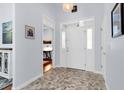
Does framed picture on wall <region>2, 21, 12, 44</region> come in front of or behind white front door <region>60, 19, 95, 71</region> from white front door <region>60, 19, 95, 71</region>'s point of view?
in front

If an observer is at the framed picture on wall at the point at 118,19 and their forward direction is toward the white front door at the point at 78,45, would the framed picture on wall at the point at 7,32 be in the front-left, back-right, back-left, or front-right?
front-left

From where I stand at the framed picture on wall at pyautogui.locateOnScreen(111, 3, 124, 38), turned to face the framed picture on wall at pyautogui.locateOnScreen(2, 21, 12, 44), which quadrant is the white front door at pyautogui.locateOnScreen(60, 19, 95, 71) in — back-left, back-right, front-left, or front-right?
front-right

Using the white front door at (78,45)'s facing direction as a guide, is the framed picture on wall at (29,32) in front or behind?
in front

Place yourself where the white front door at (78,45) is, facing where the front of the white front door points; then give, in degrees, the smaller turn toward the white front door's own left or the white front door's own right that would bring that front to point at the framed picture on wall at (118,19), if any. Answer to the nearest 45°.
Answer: approximately 45° to the white front door's own left

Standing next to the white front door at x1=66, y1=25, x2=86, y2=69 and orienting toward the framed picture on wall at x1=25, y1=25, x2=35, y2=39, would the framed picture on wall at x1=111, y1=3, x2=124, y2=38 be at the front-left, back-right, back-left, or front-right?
front-left

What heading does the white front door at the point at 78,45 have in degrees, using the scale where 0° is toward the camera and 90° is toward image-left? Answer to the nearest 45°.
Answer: approximately 45°

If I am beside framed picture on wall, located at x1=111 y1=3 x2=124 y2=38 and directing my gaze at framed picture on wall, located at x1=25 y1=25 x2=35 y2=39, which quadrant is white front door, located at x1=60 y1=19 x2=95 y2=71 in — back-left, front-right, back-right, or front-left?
front-right
